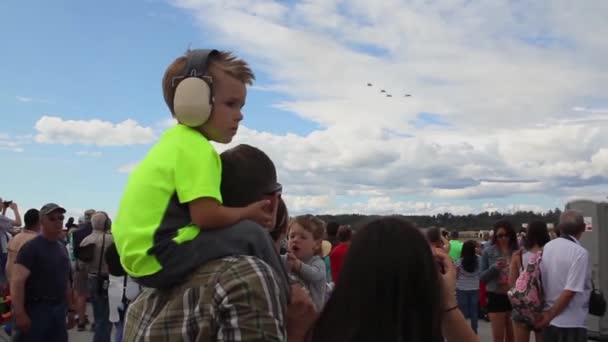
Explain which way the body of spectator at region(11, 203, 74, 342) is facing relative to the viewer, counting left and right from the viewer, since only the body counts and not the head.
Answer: facing the viewer and to the right of the viewer

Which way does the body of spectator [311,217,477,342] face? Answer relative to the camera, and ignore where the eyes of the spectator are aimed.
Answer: away from the camera

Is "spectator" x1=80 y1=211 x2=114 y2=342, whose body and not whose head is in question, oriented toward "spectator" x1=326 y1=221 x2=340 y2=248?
no

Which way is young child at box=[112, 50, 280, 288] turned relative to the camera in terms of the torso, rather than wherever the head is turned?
to the viewer's right

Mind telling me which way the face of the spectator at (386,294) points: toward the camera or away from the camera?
away from the camera

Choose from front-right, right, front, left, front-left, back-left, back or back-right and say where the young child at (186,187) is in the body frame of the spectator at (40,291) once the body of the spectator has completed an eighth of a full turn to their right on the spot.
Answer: front

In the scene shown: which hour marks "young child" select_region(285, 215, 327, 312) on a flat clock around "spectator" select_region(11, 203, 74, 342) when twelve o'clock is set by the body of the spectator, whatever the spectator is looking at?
The young child is roughly at 12 o'clock from the spectator.

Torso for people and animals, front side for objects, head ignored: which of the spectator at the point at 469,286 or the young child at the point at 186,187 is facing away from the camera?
the spectator

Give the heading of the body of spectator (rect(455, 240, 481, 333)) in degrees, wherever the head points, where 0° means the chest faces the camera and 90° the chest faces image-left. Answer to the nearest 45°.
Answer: approximately 180°

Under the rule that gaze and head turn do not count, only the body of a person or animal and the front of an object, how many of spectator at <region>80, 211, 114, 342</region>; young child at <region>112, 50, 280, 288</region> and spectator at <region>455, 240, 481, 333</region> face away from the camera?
2
